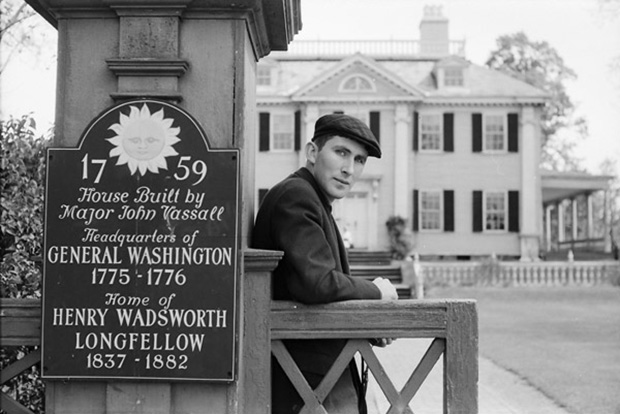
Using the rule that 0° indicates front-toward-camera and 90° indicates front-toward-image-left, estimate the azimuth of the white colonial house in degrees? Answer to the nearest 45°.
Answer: approximately 0°

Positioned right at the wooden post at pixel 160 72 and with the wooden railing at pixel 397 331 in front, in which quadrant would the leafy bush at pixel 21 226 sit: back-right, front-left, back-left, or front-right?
back-left

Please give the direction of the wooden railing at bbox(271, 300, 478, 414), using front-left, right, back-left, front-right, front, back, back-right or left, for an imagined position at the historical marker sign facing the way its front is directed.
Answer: left

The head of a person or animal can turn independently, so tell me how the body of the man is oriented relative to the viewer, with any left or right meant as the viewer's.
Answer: facing to the right of the viewer

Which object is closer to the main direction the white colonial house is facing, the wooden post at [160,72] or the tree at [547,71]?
the wooden post

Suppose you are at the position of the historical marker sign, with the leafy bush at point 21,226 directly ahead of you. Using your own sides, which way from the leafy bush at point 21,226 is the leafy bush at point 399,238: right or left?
right

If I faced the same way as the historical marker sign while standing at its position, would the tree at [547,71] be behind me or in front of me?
behind

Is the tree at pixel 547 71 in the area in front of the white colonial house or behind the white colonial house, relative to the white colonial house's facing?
behind

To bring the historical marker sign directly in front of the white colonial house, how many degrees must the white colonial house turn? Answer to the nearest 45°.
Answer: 0° — it already faces it

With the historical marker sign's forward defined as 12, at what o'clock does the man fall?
The man is roughly at 9 o'clock from the historical marker sign.

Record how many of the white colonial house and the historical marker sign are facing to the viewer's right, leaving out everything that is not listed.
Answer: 0
